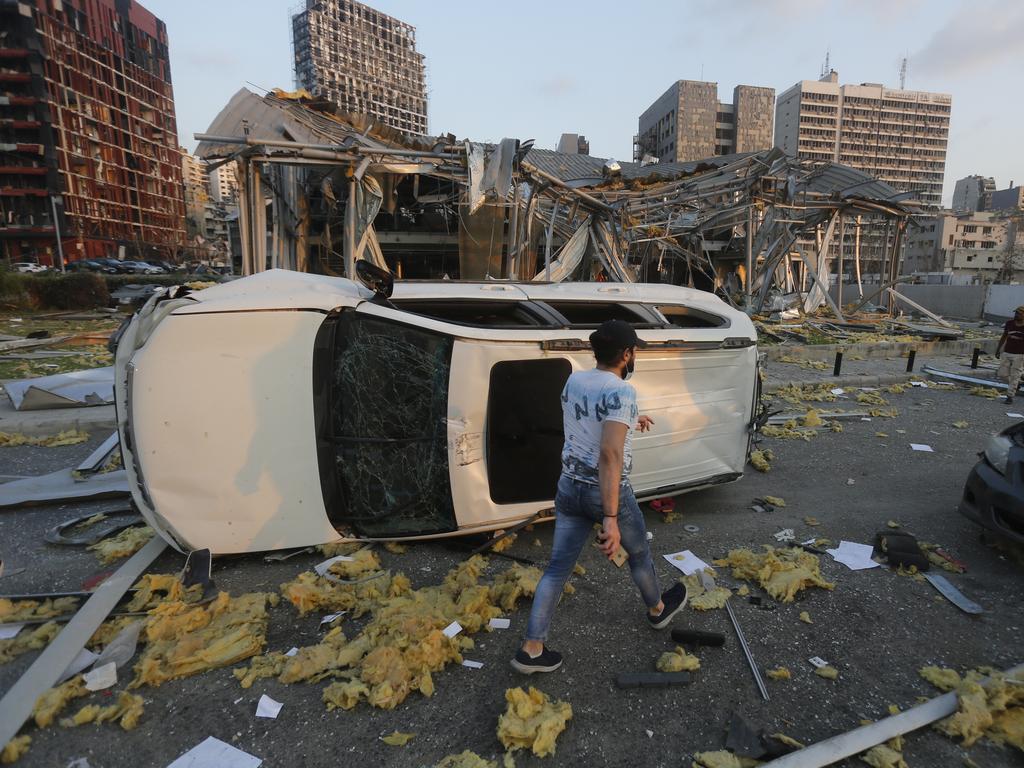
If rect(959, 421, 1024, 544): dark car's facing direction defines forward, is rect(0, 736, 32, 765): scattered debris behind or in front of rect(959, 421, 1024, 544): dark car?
in front

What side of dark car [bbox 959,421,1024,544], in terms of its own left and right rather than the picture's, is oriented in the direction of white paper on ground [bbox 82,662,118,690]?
front

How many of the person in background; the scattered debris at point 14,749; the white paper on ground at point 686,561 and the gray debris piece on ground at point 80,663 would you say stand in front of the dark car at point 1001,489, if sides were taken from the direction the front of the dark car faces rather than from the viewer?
3

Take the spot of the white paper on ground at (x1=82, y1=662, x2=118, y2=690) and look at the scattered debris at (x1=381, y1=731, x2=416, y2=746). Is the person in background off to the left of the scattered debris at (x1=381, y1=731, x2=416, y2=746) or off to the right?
left

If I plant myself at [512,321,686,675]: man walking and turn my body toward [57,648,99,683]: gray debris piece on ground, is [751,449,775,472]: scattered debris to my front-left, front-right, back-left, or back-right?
back-right
